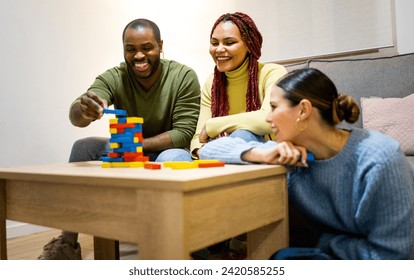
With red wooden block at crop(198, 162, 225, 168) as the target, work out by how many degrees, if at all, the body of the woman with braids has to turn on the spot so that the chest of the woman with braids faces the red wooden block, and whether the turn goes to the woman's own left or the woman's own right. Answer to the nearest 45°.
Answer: approximately 45° to the woman's own left

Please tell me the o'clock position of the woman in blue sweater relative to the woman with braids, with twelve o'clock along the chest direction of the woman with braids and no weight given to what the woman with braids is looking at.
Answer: The woman in blue sweater is roughly at 10 o'clock from the woman with braids.

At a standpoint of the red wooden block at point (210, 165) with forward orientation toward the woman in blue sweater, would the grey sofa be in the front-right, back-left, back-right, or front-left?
front-left

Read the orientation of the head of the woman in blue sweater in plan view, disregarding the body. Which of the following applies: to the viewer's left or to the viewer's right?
to the viewer's left

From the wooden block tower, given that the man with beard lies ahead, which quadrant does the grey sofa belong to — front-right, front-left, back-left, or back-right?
front-right
